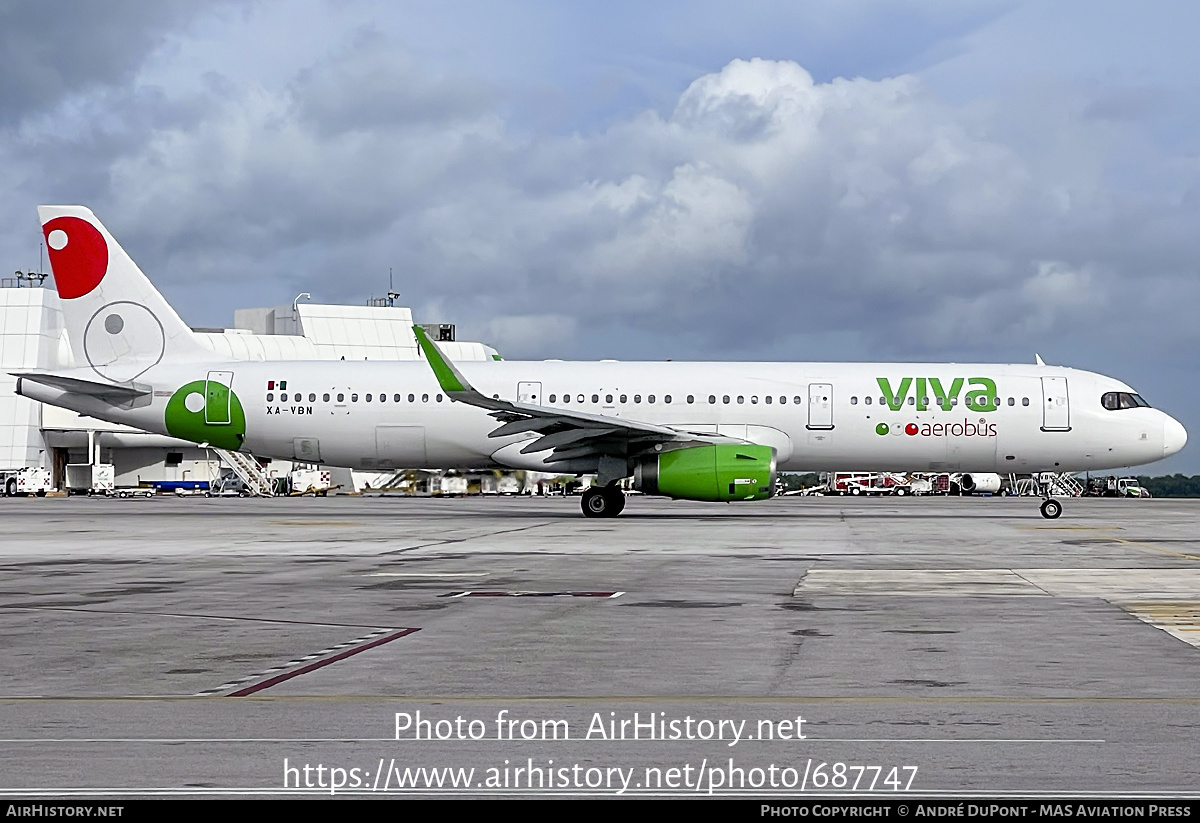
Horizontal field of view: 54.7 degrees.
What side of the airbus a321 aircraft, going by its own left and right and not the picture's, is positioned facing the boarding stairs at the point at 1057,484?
left

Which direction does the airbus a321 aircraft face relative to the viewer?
to the viewer's right
